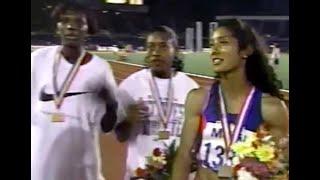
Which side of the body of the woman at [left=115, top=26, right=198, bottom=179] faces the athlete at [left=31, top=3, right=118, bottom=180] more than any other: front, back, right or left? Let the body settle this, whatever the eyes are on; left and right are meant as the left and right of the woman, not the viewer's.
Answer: right

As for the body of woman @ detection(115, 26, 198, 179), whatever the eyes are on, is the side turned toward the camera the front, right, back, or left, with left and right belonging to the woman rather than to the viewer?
front

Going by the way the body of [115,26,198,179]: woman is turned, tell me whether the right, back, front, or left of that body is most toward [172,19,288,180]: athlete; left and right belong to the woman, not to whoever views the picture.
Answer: left
